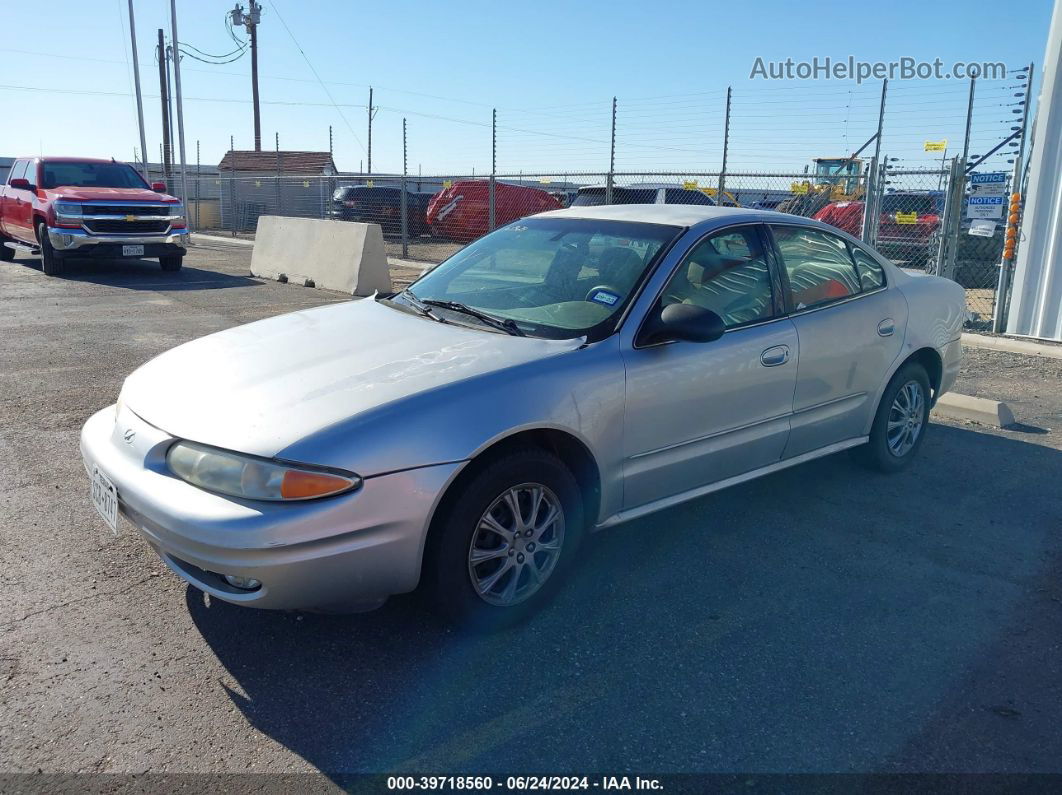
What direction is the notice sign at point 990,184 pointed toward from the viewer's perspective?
toward the camera

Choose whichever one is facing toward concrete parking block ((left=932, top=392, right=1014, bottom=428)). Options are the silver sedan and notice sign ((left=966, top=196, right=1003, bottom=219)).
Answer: the notice sign

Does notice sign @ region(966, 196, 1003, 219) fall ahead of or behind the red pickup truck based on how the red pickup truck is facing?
ahead

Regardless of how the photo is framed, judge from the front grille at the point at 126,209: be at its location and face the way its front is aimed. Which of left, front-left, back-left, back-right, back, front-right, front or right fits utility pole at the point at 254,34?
back

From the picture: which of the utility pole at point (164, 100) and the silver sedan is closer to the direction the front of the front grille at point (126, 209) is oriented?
the silver sedan

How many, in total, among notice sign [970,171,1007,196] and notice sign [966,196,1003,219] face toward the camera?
2

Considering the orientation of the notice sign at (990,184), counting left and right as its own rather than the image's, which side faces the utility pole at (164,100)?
right

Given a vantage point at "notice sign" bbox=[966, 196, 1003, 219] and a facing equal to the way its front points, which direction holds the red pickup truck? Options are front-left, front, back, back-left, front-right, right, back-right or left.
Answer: right

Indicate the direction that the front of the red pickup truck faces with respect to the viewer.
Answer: facing the viewer and to the right of the viewer

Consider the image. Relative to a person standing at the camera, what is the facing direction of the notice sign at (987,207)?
facing the viewer

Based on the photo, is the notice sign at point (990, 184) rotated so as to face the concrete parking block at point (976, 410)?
yes

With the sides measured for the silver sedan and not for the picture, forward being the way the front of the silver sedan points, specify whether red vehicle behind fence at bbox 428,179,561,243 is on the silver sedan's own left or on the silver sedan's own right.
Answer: on the silver sedan's own right

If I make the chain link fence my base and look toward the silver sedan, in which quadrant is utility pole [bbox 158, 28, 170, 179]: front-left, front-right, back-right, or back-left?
back-right

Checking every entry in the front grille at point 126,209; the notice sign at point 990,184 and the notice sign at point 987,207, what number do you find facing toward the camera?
3

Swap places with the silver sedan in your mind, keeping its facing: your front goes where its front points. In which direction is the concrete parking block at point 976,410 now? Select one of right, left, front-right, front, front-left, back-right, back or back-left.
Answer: back
